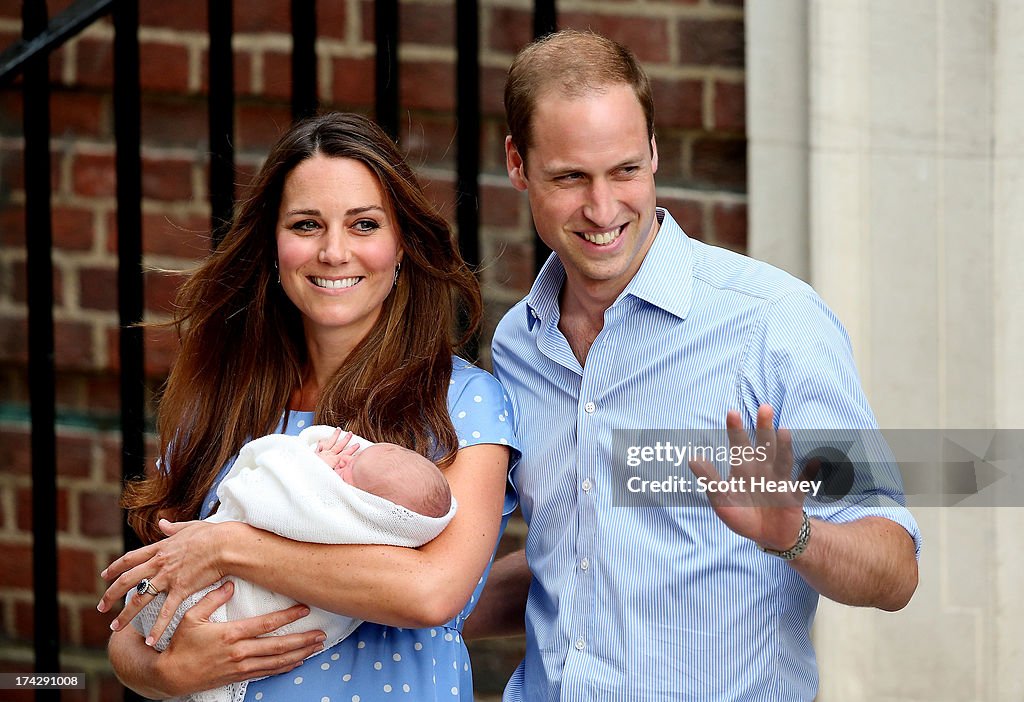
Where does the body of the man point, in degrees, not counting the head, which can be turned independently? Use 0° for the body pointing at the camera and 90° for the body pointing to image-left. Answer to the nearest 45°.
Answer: approximately 45°

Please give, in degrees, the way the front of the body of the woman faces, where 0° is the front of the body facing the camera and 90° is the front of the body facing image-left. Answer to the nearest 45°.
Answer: approximately 45°

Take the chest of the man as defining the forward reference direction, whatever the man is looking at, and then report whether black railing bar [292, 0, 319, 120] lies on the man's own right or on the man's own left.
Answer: on the man's own right

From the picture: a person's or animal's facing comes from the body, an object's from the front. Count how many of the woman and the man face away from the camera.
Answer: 0
